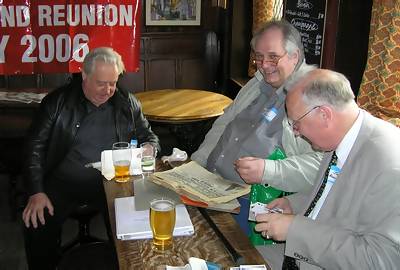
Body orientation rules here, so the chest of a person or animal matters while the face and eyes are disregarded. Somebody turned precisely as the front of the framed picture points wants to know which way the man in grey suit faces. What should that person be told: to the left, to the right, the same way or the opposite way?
to the right

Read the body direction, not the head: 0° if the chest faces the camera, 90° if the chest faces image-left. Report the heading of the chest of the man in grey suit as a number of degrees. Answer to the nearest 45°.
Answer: approximately 90°

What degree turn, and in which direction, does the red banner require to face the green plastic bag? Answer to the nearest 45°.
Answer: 0° — it already faces it

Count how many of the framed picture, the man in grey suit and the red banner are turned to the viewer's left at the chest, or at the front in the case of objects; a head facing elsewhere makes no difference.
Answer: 1

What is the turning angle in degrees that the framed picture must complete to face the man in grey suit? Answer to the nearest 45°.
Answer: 0° — it already faces them

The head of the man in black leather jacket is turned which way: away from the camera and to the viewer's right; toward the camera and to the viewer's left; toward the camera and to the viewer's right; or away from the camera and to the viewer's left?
toward the camera and to the viewer's right

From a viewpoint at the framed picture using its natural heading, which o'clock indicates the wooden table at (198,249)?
The wooden table is roughly at 12 o'clock from the framed picture.

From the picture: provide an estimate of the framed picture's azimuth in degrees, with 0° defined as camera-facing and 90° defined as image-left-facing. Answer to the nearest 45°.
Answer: approximately 0°

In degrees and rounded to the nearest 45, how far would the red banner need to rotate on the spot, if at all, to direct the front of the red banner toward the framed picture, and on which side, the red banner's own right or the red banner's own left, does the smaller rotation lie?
approximately 135° to the red banner's own left

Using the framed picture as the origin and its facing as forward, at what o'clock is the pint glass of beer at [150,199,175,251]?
The pint glass of beer is roughly at 12 o'clock from the framed picture.

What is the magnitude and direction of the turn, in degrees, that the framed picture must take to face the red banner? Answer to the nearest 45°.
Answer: approximately 45° to its right

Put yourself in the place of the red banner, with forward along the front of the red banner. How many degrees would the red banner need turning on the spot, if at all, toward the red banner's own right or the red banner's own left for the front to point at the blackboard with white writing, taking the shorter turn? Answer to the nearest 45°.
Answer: approximately 45° to the red banner's own left

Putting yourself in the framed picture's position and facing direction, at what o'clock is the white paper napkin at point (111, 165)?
The white paper napkin is roughly at 12 o'clock from the framed picture.

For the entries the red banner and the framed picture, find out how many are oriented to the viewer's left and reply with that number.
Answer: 0

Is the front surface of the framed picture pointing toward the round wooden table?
yes
